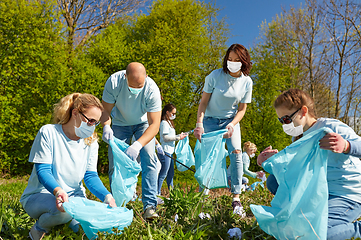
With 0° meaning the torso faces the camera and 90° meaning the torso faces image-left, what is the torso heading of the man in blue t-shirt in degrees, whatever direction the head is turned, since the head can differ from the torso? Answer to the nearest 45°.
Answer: approximately 0°

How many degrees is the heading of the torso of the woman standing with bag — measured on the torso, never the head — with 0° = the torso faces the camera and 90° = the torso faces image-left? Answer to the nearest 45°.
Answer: approximately 0°

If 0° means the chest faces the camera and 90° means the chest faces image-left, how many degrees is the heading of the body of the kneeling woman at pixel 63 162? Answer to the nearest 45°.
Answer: approximately 315°

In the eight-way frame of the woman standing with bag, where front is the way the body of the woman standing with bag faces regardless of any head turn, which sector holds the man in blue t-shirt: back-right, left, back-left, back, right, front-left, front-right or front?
front-right

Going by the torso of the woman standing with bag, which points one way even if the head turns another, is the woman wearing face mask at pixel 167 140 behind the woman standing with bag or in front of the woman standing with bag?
behind

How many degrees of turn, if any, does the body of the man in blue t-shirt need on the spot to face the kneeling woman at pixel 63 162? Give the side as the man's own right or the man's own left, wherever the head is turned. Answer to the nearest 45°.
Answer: approximately 45° to the man's own right

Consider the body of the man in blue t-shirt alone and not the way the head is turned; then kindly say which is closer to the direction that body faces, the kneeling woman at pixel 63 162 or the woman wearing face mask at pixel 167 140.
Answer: the kneeling woman

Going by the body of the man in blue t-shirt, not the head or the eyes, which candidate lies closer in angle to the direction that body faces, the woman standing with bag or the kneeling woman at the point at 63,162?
the kneeling woman
